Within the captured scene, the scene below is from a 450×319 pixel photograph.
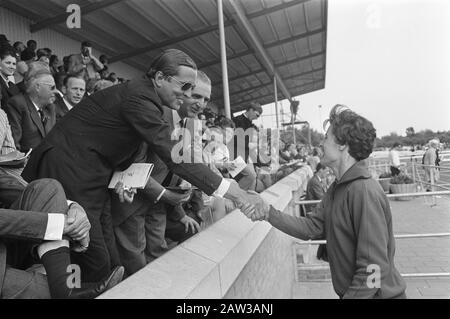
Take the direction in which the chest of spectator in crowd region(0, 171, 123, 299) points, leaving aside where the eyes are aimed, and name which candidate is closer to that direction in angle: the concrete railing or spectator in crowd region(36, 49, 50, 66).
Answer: the concrete railing

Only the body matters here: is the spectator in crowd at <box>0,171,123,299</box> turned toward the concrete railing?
yes

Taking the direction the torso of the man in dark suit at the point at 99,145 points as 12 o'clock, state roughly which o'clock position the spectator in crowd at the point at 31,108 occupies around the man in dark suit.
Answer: The spectator in crowd is roughly at 8 o'clock from the man in dark suit.

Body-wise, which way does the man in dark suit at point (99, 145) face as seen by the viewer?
to the viewer's right

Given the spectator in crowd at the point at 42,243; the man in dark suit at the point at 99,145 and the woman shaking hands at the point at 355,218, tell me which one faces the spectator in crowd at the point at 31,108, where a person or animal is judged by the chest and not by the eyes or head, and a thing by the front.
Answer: the woman shaking hands at the point at 355,218

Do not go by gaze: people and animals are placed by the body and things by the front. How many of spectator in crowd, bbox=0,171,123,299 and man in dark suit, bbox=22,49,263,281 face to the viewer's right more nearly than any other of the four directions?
2

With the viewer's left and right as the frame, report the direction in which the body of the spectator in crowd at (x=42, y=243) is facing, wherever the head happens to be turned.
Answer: facing to the right of the viewer

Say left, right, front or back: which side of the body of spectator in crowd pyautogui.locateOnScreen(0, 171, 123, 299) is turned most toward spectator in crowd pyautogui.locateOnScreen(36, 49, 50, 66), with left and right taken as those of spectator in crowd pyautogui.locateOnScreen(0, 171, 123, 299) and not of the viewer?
left

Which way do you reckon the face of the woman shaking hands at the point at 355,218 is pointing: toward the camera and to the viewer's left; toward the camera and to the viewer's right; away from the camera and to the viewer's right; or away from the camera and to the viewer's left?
away from the camera and to the viewer's left

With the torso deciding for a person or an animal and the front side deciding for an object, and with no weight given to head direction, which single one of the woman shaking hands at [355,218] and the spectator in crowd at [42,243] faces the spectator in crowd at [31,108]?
the woman shaking hands at [355,218]

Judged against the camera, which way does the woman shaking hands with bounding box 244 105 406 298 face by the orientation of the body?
to the viewer's left

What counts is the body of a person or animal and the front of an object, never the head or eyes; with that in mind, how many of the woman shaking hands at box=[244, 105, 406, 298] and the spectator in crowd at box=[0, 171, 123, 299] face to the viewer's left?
1
